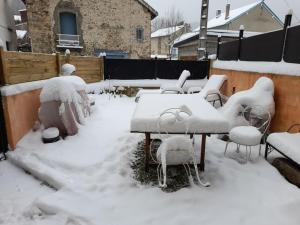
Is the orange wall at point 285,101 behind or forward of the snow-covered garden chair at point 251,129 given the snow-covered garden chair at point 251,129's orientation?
behind

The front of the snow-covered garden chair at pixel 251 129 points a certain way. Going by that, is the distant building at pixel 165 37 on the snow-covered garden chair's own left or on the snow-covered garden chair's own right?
on the snow-covered garden chair's own right

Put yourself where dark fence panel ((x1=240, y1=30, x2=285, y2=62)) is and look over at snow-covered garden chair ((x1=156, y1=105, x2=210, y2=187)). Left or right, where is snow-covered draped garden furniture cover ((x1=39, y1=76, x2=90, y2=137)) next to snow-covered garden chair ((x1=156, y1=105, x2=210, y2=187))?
right

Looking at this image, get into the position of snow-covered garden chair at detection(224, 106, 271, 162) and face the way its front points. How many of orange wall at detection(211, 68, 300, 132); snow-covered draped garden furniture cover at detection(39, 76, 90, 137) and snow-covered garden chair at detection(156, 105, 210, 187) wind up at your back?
1

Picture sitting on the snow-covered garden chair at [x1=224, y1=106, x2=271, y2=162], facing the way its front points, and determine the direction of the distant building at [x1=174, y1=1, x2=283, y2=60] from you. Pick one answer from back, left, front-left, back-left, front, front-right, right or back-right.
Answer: back-right

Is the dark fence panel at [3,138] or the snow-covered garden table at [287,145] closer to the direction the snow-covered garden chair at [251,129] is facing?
the dark fence panel

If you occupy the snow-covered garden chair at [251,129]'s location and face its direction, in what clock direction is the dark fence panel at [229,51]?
The dark fence panel is roughly at 4 o'clock from the snow-covered garden chair.

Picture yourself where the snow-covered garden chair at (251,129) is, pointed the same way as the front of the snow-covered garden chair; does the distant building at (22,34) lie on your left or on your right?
on your right

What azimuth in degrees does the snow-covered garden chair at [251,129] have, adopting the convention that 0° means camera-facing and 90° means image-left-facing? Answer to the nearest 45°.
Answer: approximately 45°

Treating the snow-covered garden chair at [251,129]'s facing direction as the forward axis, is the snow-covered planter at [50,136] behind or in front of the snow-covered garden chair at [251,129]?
in front

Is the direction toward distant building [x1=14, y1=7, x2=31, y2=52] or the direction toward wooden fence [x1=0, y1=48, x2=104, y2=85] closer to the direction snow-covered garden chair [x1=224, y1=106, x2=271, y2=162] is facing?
the wooden fence

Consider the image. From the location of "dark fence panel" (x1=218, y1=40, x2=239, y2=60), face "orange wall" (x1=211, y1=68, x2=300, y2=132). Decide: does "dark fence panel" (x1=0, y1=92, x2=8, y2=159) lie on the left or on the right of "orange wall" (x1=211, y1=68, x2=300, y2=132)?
right
